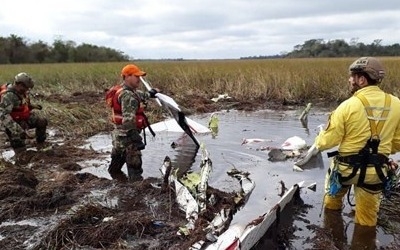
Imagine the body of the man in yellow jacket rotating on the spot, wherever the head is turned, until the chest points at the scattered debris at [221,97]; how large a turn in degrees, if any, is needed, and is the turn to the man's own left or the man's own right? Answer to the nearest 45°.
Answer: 0° — they already face it

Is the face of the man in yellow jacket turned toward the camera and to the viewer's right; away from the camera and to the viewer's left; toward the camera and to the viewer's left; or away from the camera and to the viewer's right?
away from the camera and to the viewer's left

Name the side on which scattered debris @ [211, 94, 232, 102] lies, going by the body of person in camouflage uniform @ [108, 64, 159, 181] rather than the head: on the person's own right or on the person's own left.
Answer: on the person's own left

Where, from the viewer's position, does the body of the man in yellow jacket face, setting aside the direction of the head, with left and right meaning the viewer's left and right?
facing away from the viewer and to the left of the viewer
